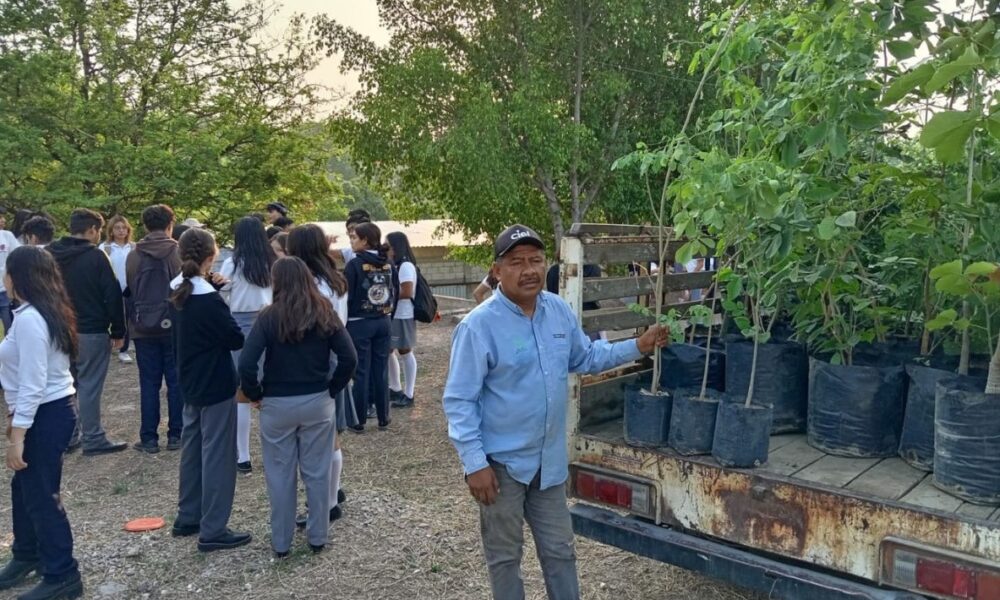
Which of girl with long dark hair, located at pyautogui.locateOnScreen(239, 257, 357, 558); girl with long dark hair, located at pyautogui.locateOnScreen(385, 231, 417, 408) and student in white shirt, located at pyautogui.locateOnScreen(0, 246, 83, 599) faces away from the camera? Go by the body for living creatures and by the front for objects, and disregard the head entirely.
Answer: girl with long dark hair, located at pyautogui.locateOnScreen(239, 257, 357, 558)

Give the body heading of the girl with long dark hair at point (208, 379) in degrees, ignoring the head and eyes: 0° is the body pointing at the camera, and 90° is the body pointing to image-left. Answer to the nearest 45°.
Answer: approximately 225°

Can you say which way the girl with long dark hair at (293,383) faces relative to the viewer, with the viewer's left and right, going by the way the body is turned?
facing away from the viewer

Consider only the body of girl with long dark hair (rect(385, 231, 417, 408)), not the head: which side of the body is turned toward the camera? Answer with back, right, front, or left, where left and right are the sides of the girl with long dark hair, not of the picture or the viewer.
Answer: left

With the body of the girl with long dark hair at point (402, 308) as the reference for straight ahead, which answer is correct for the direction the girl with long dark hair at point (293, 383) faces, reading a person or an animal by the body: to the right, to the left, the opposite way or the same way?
to the right

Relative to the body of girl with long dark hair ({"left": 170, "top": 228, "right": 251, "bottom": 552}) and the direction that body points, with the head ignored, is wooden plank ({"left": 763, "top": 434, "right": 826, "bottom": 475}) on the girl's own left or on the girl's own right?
on the girl's own right
